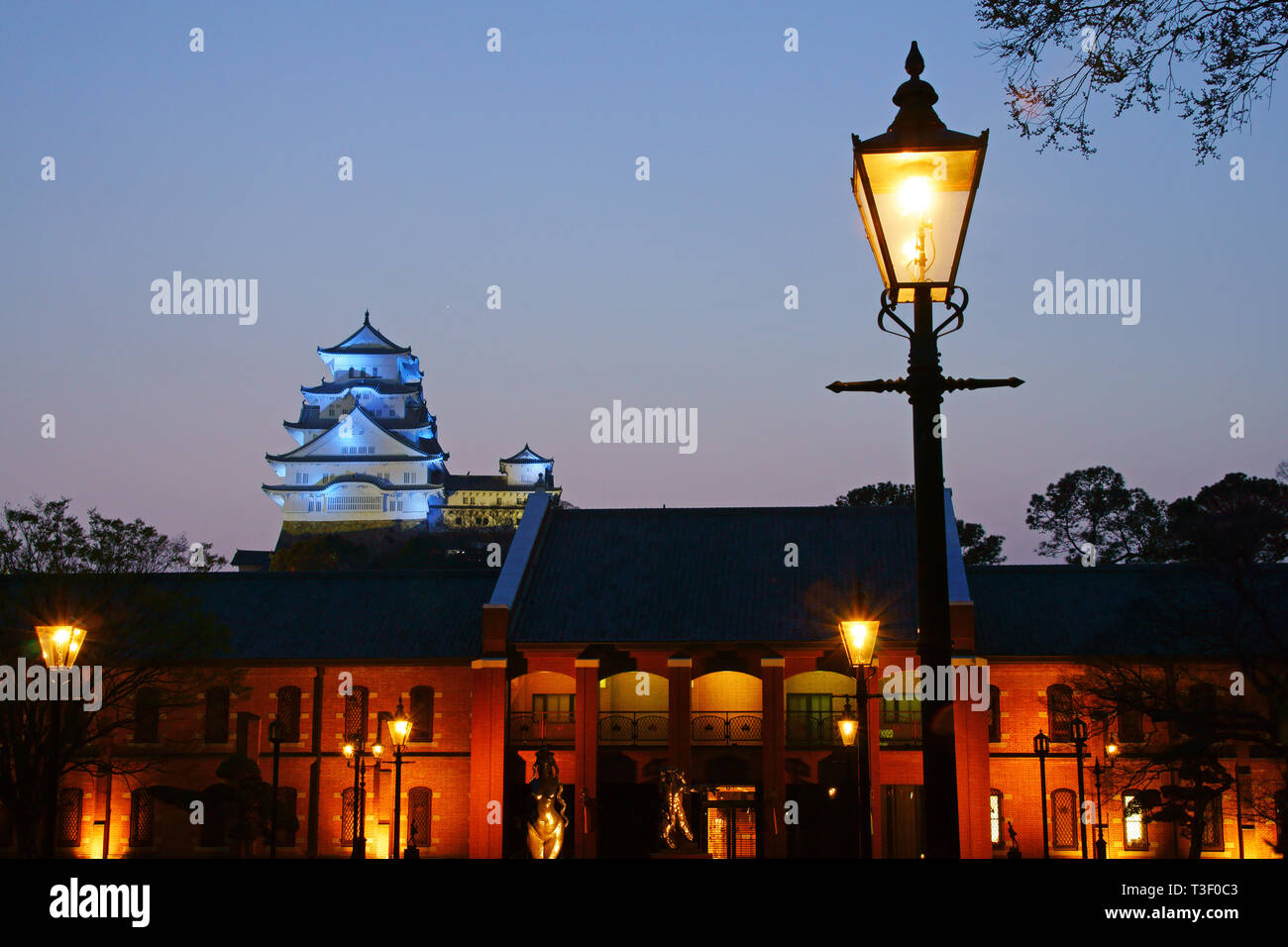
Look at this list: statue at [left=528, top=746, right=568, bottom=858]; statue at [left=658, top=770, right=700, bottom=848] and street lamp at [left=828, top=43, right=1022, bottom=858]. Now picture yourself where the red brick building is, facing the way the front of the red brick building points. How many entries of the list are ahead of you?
3

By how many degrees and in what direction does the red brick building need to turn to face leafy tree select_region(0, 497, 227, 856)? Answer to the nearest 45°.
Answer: approximately 90° to its right

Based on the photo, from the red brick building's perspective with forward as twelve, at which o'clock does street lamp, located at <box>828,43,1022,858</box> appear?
The street lamp is roughly at 12 o'clock from the red brick building.

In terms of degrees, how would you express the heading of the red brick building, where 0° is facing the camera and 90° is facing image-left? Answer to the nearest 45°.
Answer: approximately 0°

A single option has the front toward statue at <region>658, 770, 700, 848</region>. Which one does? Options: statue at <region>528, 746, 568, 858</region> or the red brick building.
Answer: the red brick building

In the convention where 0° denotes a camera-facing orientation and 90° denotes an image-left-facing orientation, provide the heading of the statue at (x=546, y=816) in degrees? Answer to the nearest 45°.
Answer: approximately 0°

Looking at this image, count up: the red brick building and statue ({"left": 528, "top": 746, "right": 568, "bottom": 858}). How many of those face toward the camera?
2

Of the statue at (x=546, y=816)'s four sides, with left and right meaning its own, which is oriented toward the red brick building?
back
